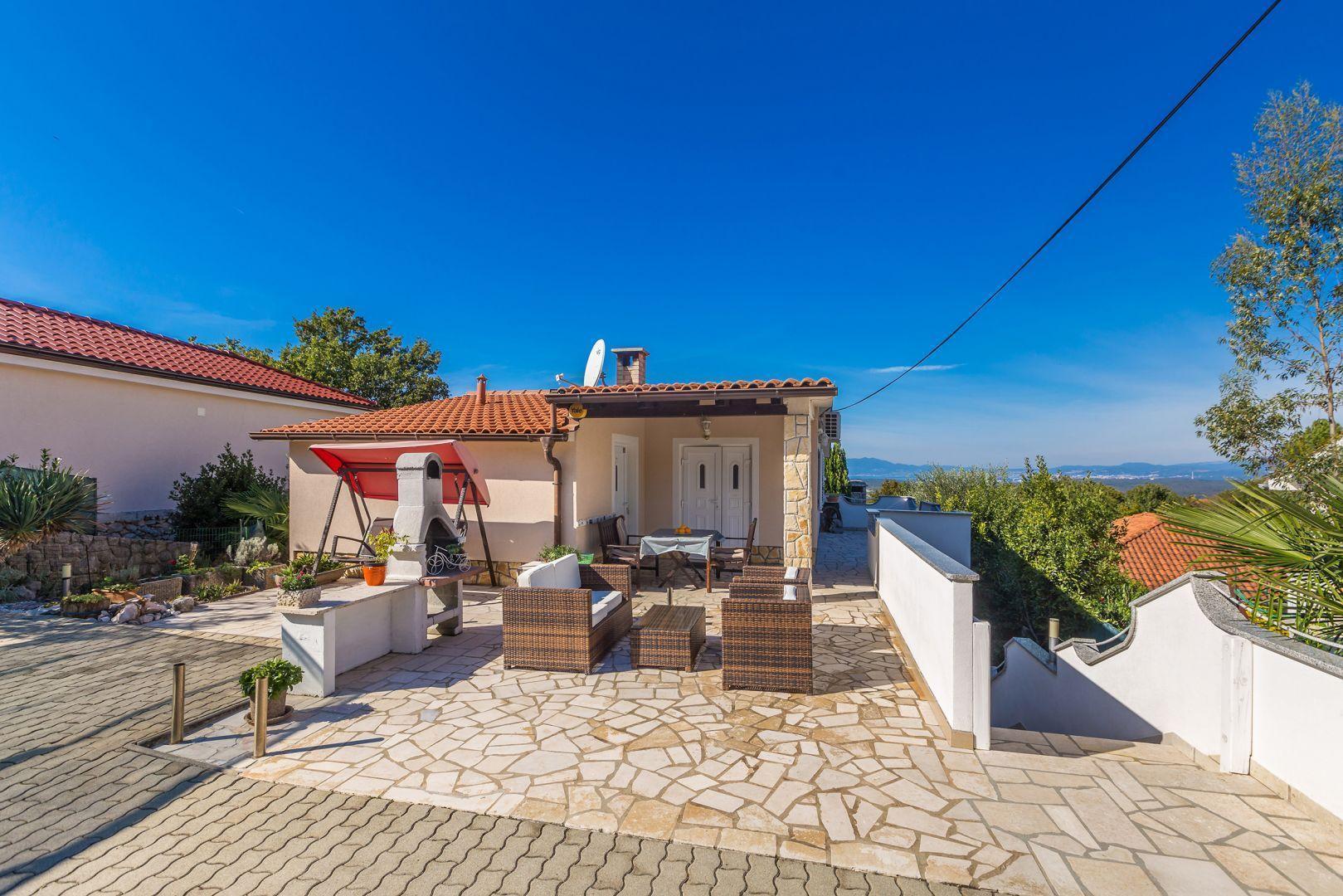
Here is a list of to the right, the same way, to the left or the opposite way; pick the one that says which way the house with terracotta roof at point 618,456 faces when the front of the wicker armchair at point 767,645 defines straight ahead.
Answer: to the left

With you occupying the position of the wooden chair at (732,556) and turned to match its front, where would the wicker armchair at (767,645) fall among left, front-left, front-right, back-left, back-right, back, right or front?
left

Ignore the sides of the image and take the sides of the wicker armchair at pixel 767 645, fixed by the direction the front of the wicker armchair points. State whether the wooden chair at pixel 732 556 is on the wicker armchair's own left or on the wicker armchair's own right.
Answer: on the wicker armchair's own right

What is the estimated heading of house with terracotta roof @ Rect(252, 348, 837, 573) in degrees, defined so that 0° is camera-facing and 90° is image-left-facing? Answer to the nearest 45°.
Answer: approximately 0°

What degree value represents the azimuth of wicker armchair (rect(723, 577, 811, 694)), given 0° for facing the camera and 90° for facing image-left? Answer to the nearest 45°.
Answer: approximately 90°

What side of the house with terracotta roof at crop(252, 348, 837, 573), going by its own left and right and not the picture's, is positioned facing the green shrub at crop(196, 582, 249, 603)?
right

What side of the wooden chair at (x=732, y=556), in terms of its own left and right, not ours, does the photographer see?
left

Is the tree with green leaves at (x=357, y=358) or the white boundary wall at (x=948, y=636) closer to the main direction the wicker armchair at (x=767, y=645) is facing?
the tree with green leaves

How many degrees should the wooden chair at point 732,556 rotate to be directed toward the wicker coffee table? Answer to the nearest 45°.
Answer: approximately 90° to its left
